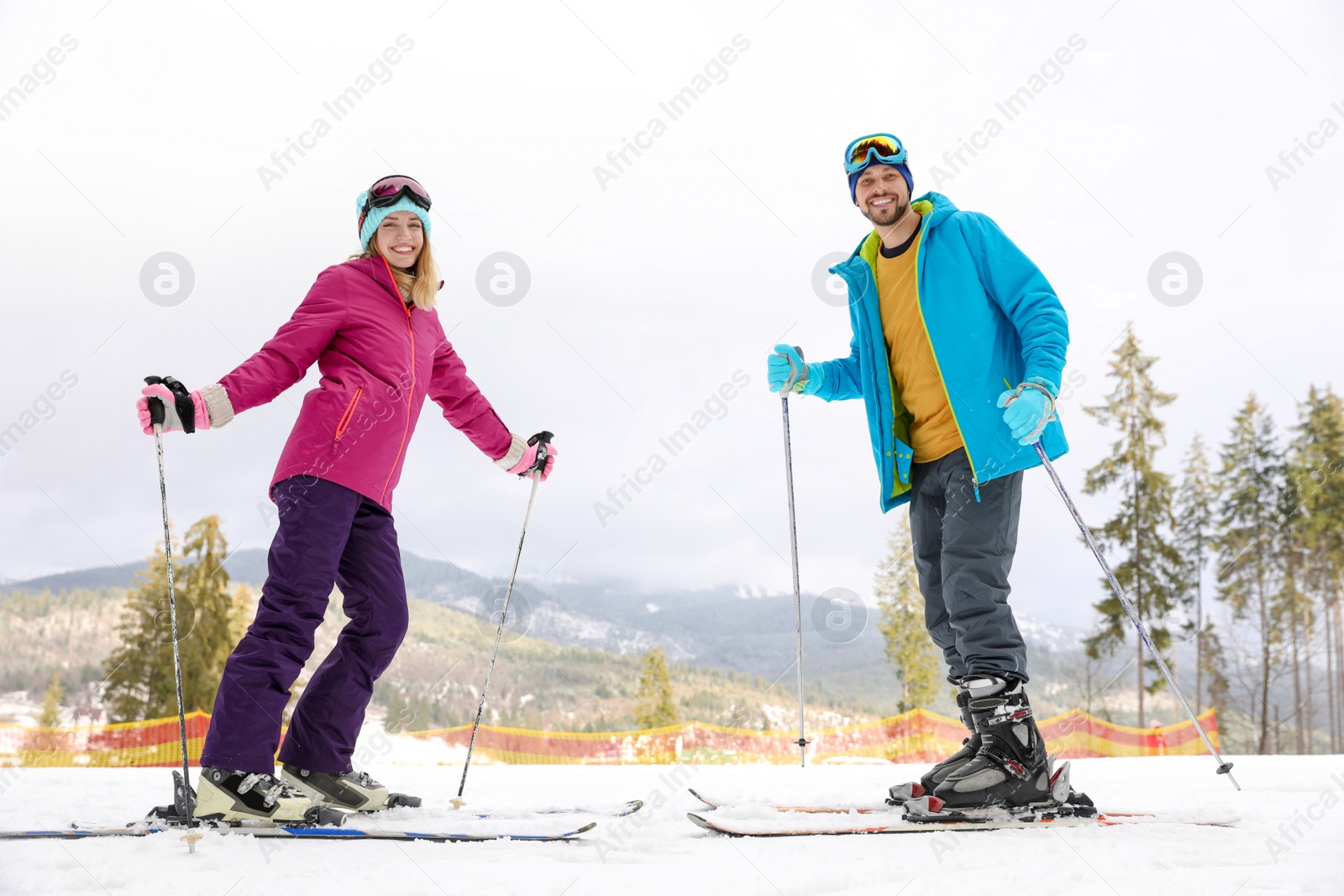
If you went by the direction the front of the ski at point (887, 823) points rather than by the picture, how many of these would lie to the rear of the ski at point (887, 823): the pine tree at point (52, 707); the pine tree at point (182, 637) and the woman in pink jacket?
0

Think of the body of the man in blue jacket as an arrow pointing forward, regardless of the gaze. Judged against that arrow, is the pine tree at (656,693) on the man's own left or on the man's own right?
on the man's own right

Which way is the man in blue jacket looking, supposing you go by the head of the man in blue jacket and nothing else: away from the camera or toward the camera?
toward the camera

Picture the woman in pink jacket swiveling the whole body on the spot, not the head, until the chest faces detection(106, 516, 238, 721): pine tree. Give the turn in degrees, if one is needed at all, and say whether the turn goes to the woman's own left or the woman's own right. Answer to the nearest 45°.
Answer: approximately 135° to the woman's own left

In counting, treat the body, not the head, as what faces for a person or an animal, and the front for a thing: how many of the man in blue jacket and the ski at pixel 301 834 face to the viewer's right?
1

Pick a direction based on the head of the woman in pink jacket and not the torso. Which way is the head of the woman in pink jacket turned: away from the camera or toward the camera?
toward the camera

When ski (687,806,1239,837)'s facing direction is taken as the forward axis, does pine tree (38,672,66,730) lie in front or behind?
in front

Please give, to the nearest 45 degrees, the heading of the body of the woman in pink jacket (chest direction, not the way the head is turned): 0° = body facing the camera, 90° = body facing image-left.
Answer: approximately 315°

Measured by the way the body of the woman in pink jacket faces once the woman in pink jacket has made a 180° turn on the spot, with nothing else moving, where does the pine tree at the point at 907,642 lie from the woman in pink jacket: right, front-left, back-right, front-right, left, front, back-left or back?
right

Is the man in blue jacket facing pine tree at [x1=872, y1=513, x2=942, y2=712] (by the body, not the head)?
no

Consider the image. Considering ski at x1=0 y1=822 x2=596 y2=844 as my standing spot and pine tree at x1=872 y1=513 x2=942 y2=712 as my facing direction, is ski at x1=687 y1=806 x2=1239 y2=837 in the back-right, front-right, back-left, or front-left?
front-right

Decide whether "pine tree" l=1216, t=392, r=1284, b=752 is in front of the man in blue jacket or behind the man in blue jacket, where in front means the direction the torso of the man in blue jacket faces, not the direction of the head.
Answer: behind

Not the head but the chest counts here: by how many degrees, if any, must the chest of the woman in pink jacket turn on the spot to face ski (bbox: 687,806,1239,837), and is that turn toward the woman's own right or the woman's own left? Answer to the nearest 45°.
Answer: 0° — they already face it

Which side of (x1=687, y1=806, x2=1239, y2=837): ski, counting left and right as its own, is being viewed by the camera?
left

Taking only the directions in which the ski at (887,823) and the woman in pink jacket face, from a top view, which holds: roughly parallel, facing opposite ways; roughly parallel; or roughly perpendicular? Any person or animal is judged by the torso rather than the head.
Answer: roughly parallel, facing opposite ways

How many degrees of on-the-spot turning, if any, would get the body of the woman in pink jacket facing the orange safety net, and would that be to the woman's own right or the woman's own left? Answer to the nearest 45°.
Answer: approximately 90° to the woman's own left

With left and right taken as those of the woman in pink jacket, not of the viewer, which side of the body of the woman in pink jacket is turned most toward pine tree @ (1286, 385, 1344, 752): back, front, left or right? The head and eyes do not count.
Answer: left

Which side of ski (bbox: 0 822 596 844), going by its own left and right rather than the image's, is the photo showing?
right
